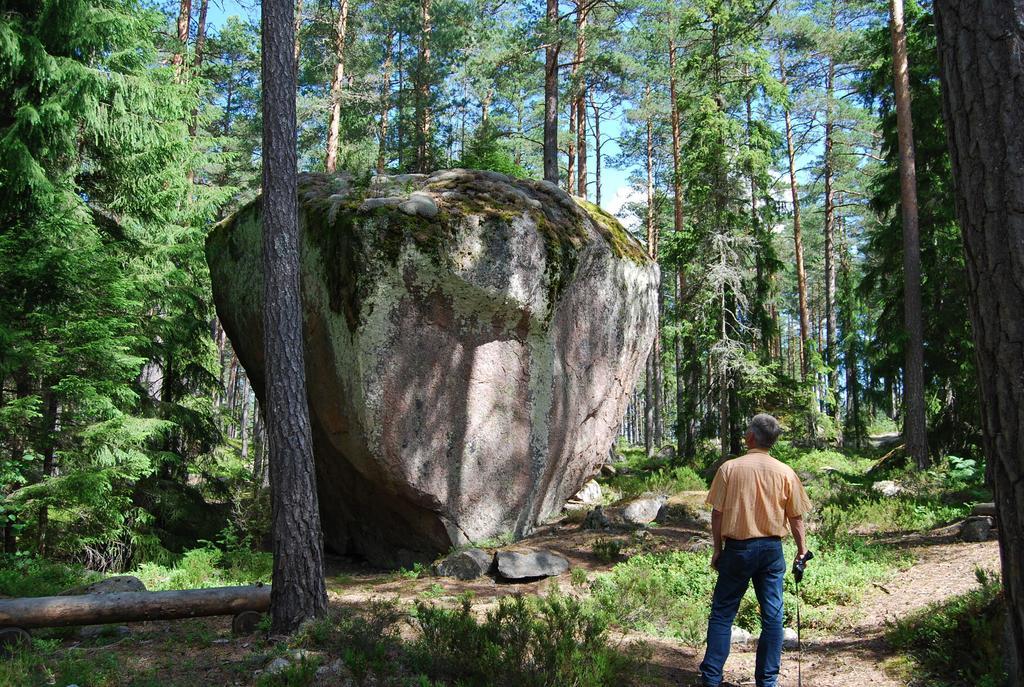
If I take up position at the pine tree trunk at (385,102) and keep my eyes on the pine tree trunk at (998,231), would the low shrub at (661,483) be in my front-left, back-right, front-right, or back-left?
front-left

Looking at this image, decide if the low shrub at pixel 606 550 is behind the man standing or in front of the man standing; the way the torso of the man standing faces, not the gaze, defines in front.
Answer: in front

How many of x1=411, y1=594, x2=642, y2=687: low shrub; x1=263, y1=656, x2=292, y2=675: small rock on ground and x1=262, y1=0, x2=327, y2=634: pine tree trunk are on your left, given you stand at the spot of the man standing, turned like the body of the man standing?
3

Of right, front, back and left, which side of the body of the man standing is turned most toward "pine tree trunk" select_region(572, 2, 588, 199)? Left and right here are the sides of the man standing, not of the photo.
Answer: front

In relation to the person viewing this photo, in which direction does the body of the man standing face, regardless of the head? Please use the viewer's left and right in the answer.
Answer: facing away from the viewer

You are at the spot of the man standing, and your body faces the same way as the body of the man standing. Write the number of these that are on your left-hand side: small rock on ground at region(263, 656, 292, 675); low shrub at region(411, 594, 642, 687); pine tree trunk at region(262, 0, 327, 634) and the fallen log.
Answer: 4

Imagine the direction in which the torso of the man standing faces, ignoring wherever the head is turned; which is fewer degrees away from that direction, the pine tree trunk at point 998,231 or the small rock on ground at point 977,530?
the small rock on ground

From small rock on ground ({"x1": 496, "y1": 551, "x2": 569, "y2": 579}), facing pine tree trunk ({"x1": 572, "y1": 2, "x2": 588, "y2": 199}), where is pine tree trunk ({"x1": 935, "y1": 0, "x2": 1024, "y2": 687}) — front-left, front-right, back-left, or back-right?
back-right

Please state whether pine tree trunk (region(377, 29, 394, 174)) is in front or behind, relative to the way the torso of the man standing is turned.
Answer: in front

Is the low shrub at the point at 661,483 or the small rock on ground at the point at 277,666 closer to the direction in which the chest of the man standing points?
the low shrub

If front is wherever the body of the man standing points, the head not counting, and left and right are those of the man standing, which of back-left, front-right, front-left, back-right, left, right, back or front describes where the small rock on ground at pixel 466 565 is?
front-left

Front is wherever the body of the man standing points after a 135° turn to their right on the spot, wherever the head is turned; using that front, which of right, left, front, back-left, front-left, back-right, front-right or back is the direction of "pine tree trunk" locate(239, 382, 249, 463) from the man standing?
back

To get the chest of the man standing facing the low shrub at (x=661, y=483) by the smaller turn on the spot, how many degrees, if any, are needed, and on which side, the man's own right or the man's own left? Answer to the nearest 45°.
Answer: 0° — they already face it

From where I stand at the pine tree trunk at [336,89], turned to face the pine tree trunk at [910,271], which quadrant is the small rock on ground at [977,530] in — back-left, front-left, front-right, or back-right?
front-right

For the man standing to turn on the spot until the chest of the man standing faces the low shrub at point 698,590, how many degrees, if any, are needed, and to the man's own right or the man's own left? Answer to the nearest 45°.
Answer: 0° — they already face it

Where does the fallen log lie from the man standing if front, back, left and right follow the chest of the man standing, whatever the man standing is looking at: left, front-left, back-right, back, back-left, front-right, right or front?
left

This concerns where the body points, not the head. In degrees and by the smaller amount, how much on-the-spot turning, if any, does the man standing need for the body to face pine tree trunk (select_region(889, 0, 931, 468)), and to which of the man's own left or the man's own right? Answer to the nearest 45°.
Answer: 0° — they already face it
